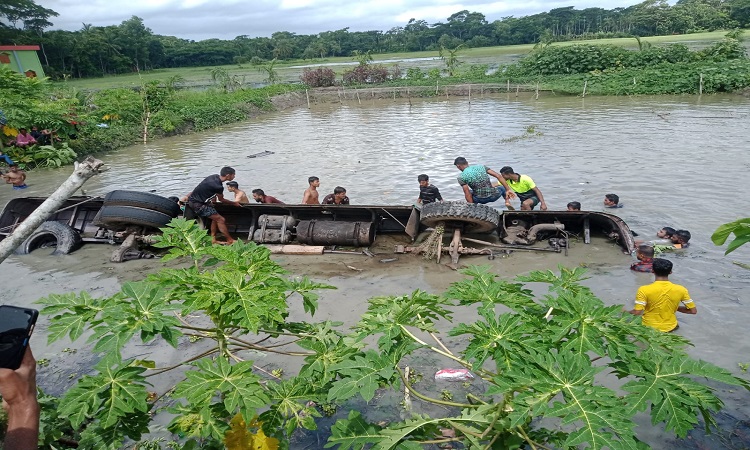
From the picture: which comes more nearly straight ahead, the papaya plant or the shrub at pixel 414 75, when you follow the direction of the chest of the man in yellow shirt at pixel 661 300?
the shrub

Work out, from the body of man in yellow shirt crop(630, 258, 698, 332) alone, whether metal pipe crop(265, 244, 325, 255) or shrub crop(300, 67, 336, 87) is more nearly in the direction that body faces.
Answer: the shrub

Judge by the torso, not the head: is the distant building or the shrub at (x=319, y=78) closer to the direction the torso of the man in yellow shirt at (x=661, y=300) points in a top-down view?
the shrub

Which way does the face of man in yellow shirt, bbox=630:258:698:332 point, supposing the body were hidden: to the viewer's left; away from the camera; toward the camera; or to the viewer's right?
away from the camera

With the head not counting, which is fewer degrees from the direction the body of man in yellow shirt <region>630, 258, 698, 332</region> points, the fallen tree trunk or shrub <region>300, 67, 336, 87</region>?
the shrub

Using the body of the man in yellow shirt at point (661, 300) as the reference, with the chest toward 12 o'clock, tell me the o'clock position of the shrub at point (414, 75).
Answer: The shrub is roughly at 11 o'clock from the man in yellow shirt.

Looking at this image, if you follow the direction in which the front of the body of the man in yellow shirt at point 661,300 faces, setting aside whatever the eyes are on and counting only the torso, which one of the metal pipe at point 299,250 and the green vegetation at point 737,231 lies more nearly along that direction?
the metal pipe

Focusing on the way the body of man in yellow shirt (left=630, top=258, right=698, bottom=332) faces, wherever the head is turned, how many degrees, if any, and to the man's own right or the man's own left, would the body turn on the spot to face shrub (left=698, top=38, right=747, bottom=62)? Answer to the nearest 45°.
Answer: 0° — they already face it

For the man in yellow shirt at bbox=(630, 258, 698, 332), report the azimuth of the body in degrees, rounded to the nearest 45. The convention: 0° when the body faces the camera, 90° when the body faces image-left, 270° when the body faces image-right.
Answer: approximately 180°

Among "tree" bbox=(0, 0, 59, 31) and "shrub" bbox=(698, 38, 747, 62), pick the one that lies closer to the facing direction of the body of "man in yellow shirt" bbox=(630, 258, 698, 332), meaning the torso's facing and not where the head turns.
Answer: the shrub

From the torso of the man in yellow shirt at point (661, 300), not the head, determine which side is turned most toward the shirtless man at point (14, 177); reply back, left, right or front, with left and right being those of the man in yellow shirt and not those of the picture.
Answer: left

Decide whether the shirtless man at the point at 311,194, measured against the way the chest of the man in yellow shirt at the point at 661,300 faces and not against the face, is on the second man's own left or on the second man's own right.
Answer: on the second man's own left

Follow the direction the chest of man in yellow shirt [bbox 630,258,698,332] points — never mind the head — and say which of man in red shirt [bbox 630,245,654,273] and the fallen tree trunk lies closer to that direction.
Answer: the man in red shirt
